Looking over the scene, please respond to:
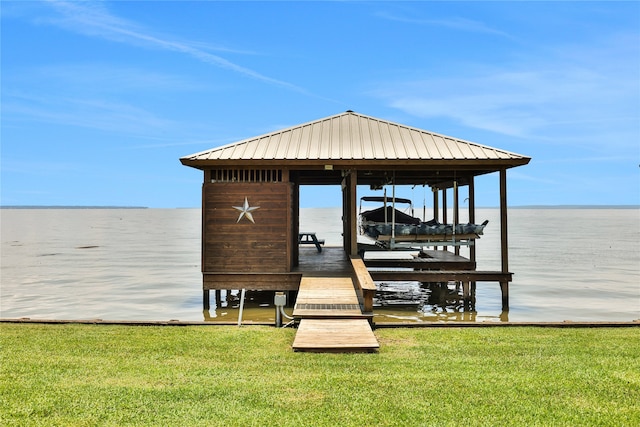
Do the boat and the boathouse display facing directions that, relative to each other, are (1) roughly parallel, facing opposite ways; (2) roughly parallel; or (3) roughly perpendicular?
roughly perpendicular

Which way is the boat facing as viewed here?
to the viewer's right

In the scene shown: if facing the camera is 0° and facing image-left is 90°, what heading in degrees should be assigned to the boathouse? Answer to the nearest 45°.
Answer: approximately 0°
